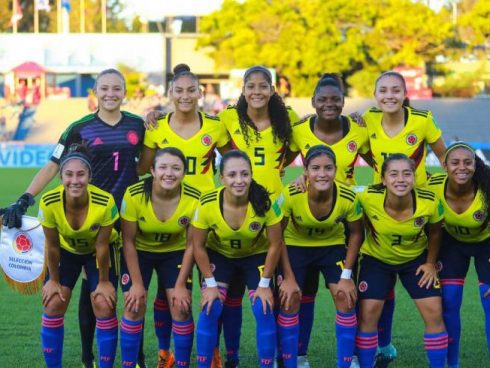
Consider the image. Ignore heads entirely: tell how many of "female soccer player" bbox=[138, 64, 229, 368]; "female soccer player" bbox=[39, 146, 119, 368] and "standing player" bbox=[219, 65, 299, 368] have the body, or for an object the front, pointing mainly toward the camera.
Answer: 3

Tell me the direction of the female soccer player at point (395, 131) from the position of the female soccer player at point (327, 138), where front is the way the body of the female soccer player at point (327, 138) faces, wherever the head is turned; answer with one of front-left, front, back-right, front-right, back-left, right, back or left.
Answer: left

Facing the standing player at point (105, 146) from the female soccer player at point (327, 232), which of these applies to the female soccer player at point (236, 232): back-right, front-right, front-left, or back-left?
front-left

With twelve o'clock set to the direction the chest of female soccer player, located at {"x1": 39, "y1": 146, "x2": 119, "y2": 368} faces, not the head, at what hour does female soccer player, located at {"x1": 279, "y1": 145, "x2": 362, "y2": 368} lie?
female soccer player, located at {"x1": 279, "y1": 145, "x2": 362, "y2": 368} is roughly at 9 o'clock from female soccer player, located at {"x1": 39, "y1": 146, "x2": 119, "y2": 368}.

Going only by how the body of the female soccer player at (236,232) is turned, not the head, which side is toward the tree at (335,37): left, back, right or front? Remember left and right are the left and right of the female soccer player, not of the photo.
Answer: back

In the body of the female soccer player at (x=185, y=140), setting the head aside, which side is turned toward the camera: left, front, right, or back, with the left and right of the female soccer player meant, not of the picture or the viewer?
front

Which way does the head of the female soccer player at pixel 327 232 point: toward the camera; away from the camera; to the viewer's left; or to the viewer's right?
toward the camera

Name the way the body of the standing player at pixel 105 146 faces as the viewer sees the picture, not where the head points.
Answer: toward the camera

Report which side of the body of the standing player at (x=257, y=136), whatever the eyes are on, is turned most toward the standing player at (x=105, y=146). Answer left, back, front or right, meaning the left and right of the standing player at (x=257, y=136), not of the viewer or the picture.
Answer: right

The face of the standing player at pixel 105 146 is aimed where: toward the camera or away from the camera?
toward the camera

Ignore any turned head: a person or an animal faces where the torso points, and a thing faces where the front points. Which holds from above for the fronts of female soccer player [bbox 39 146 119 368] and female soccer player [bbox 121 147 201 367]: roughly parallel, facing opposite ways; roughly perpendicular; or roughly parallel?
roughly parallel

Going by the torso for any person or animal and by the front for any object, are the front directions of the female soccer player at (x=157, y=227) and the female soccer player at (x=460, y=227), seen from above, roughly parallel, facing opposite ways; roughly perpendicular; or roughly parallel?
roughly parallel

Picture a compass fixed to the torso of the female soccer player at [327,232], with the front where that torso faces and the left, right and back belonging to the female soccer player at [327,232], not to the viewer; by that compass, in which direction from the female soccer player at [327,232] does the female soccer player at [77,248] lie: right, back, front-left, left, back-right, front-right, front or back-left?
right

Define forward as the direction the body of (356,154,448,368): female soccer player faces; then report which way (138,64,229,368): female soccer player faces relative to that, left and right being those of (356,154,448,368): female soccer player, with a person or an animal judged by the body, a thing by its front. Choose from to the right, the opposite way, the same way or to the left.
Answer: the same way

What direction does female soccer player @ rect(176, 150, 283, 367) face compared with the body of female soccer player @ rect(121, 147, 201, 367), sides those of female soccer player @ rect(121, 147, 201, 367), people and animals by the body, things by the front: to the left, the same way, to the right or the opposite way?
the same way

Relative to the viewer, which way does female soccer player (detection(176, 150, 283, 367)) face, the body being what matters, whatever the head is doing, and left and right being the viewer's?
facing the viewer

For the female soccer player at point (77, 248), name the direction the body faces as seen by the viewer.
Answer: toward the camera

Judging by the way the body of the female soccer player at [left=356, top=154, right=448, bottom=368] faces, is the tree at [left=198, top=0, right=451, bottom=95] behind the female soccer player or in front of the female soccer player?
behind

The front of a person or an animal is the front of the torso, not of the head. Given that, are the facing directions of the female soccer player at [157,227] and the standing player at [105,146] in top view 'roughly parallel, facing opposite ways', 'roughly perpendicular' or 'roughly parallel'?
roughly parallel

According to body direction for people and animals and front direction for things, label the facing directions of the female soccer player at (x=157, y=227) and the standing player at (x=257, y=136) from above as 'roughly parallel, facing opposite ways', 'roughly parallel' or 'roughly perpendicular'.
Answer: roughly parallel

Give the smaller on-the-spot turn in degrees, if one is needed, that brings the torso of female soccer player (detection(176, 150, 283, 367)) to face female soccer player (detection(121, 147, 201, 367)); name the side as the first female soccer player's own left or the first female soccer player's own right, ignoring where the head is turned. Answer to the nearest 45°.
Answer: approximately 90° to the first female soccer player's own right

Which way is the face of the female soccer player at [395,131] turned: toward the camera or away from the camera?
toward the camera
